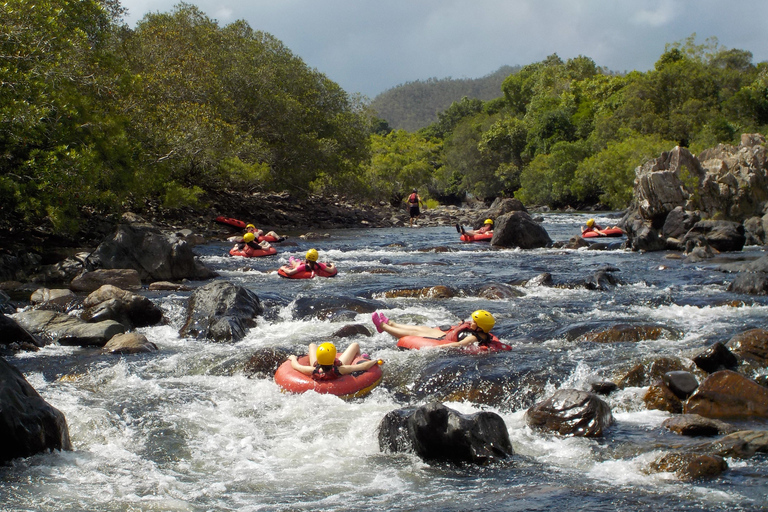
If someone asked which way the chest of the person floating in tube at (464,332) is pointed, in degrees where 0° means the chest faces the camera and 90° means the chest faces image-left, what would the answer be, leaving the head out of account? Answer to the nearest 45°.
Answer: approximately 90°

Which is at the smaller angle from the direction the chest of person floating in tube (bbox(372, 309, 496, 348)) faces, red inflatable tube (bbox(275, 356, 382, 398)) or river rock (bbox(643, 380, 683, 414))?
the red inflatable tube

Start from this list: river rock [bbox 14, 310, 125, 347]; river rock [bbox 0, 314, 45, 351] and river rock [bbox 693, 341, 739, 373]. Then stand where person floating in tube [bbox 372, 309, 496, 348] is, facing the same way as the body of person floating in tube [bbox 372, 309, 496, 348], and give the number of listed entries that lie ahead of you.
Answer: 2

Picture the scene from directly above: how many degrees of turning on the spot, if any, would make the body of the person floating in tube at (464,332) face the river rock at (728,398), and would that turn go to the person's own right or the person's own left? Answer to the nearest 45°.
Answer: approximately 135° to the person's own left

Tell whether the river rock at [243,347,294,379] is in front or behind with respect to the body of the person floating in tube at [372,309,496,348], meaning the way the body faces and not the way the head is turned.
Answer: in front

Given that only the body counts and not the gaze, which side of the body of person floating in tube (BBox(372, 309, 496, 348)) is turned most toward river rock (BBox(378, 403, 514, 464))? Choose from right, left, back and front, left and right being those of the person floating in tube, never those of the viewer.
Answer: left

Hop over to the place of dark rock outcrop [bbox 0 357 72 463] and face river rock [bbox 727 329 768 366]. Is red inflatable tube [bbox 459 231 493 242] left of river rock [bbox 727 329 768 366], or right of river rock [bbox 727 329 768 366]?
left

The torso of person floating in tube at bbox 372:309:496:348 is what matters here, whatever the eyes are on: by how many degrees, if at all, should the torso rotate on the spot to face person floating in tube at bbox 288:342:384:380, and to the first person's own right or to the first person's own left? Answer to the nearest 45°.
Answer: approximately 45° to the first person's own left

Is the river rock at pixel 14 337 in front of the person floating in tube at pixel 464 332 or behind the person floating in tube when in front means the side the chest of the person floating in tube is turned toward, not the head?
in front

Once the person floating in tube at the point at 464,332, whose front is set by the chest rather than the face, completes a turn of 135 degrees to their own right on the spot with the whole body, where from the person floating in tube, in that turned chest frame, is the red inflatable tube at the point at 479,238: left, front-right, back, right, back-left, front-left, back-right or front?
front-left

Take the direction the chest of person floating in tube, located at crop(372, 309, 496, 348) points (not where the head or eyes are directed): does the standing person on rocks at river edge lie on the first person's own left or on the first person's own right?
on the first person's own right

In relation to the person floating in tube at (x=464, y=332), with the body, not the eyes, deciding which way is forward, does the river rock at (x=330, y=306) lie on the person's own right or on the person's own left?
on the person's own right

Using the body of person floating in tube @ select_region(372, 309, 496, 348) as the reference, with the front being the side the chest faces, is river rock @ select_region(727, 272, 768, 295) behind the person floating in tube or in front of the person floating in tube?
behind

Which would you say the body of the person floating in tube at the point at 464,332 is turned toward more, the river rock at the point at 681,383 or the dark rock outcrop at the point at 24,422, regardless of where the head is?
the dark rock outcrop

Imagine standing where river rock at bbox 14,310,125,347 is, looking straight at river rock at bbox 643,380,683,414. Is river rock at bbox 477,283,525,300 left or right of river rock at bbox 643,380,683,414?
left

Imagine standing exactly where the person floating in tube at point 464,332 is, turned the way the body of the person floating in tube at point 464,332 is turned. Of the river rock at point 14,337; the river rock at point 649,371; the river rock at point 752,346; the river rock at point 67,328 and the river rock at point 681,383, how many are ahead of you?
2
